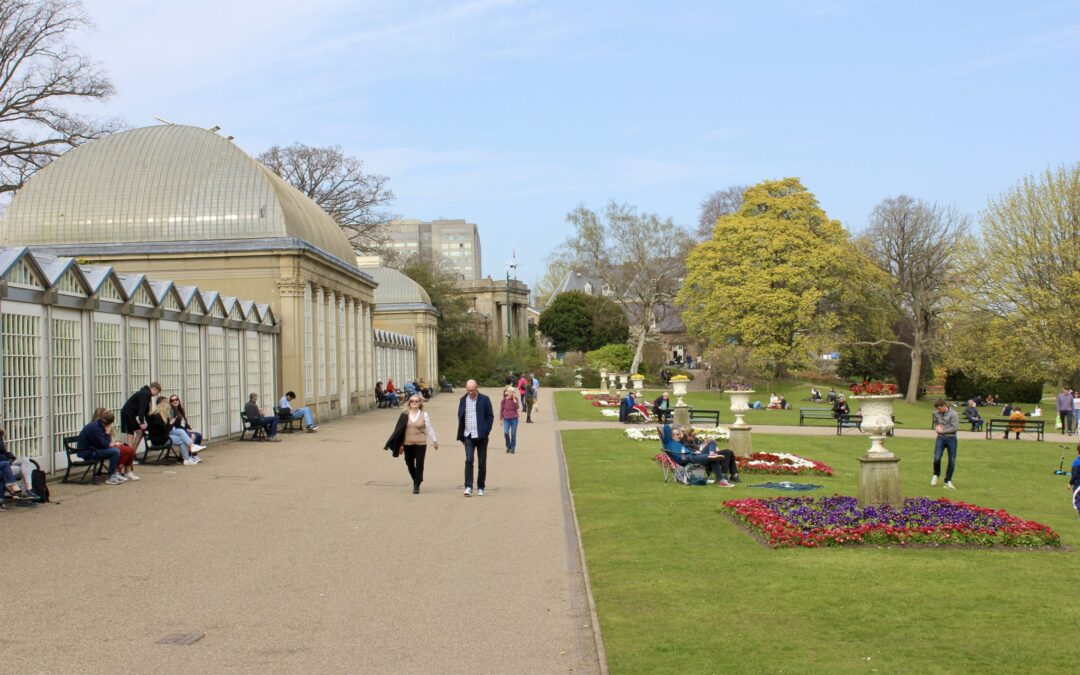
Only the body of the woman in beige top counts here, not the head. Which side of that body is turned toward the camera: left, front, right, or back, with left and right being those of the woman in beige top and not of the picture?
front

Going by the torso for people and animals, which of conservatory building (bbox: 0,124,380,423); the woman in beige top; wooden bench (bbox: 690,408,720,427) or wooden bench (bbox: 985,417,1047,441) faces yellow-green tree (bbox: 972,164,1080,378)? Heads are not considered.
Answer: the conservatory building

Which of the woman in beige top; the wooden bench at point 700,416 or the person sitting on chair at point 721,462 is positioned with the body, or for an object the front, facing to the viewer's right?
the person sitting on chair

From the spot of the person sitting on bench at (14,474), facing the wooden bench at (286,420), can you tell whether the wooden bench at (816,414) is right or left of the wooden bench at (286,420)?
right

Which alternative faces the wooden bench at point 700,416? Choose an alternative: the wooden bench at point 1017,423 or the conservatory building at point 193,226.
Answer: the conservatory building

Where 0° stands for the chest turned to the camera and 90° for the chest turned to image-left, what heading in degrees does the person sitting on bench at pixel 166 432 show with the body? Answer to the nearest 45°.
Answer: approximately 270°

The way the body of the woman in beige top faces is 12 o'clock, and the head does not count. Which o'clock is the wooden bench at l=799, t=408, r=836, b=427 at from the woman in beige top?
The wooden bench is roughly at 7 o'clock from the woman in beige top.

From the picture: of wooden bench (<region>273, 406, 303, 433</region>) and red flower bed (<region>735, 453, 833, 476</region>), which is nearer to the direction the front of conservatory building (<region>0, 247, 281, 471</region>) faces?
the red flower bed

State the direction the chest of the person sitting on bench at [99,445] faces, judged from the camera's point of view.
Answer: to the viewer's right

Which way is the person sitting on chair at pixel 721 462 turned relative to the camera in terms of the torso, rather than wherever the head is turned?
to the viewer's right

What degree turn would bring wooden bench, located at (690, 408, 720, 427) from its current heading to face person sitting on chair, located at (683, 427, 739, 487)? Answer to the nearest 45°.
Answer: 0° — it already faces them

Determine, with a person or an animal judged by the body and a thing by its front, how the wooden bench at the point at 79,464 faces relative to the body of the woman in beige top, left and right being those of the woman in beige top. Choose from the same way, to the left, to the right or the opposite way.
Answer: to the left

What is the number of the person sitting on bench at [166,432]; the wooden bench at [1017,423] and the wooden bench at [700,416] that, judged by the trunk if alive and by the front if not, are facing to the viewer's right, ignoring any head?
1

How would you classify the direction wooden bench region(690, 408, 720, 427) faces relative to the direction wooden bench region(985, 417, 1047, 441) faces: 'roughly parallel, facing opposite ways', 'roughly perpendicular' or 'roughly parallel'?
roughly parallel

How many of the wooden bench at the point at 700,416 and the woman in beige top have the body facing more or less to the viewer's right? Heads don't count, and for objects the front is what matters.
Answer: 0

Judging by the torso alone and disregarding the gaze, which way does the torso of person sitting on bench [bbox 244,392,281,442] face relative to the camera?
to the viewer's right

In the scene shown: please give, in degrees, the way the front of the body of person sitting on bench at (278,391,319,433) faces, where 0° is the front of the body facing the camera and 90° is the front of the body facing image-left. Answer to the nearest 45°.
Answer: approximately 270°

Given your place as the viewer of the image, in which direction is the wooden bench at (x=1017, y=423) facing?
facing the viewer

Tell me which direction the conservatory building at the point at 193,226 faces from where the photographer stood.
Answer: facing to the right of the viewer
